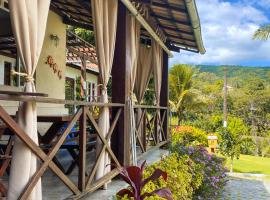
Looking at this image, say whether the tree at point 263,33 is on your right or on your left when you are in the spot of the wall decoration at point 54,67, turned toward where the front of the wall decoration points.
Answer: on your left

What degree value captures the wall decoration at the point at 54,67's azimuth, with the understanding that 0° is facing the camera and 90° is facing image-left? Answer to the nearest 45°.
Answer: approximately 315°

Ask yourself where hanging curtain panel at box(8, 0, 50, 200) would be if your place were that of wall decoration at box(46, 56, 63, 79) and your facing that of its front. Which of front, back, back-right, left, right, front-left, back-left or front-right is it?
front-right

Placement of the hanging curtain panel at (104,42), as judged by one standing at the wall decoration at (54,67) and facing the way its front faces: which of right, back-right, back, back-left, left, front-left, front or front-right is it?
front-right

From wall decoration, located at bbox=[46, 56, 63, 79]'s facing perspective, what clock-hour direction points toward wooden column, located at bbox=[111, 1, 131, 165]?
The wooden column is roughly at 1 o'clock from the wall decoration.

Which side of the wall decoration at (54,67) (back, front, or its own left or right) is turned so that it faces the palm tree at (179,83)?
left

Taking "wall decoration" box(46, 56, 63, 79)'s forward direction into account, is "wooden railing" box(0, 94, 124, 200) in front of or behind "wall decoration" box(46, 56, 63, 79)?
in front

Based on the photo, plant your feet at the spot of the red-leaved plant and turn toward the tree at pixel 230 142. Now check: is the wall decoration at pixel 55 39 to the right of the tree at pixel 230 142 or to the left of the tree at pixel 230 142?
left

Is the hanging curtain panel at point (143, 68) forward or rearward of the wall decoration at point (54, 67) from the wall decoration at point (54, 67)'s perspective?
forward
